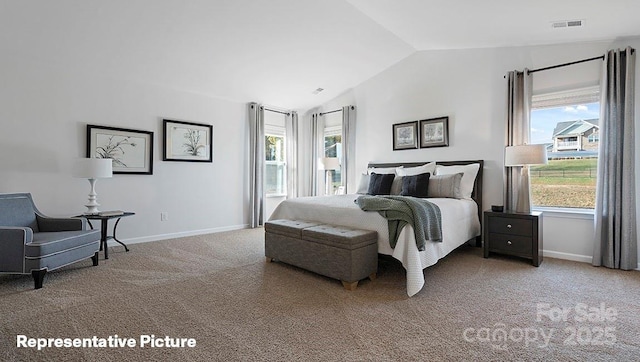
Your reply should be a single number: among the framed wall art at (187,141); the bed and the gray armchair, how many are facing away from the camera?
0

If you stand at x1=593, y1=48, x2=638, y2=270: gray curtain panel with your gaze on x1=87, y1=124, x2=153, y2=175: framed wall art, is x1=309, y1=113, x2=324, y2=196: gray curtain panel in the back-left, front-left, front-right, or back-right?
front-right

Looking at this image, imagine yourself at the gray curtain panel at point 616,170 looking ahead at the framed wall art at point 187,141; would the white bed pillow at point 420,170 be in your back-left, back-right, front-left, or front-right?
front-right

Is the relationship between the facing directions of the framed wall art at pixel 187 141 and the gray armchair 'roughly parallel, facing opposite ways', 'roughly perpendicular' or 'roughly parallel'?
roughly parallel

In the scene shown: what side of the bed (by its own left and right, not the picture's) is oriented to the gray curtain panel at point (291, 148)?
right

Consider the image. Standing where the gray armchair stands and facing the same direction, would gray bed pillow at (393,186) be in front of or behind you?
in front

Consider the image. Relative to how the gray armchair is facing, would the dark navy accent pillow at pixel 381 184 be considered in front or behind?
in front

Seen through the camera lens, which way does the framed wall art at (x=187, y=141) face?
facing the viewer and to the right of the viewer

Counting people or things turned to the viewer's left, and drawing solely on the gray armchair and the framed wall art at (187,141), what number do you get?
0

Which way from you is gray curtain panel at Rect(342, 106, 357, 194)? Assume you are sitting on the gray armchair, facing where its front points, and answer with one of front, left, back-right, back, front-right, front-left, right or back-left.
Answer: front-left

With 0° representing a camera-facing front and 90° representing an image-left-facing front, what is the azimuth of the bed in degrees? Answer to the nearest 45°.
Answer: approximately 45°

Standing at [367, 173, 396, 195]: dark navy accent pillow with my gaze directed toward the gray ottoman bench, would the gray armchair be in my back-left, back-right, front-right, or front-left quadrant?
front-right

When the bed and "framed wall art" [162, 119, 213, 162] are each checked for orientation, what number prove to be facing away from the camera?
0

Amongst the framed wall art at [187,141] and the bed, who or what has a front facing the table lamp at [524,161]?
the framed wall art

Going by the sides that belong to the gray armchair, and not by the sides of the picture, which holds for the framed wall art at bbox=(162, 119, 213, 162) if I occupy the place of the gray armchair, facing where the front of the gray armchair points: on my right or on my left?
on my left

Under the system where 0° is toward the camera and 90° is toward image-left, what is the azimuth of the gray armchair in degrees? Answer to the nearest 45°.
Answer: approximately 315°

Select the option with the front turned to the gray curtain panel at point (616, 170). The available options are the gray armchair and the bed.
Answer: the gray armchair

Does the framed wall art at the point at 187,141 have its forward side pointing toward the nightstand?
yes

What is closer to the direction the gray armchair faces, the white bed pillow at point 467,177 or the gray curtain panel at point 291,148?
the white bed pillow
